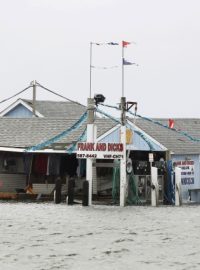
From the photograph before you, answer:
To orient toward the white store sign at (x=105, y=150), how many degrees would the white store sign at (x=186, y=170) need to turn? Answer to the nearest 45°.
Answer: approximately 45° to its right

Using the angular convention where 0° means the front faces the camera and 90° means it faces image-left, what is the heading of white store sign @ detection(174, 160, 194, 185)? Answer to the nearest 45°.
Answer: approximately 0°

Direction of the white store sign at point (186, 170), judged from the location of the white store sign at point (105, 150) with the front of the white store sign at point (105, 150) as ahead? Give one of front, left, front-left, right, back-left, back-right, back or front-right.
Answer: back-left

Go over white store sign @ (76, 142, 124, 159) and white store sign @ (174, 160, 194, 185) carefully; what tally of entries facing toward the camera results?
2

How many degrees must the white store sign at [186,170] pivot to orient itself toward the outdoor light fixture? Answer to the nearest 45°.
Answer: approximately 45° to its right
